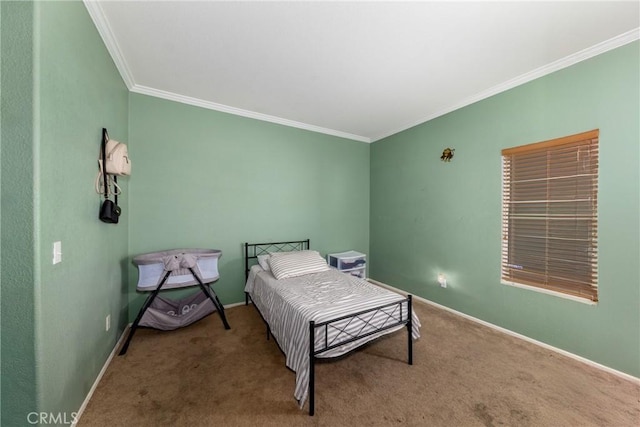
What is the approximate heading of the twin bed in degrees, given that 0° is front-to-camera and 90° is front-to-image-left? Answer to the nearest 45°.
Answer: approximately 315°

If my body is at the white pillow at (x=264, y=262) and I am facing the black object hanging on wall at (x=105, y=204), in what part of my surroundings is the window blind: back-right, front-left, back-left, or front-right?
back-left

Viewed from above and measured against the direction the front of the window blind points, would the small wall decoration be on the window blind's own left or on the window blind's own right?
on the window blind's own right

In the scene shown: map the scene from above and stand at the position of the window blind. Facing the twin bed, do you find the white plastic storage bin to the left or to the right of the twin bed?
right

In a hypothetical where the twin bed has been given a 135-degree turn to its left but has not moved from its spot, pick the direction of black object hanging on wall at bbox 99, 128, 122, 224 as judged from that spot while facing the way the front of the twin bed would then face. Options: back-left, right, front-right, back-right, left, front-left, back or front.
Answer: left

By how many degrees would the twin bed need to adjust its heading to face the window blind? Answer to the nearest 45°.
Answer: approximately 45° to its left

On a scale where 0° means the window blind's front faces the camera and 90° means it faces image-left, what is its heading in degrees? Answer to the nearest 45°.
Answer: approximately 45°

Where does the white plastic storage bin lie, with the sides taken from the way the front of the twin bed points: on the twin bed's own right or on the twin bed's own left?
on the twin bed's own left
